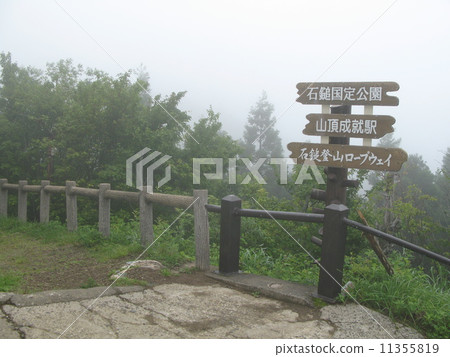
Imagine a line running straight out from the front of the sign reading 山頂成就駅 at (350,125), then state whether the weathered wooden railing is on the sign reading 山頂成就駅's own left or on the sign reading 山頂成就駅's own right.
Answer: on the sign reading 山頂成就駅's own right

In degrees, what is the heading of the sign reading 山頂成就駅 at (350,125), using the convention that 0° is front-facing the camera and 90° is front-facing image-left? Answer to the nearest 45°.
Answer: approximately 0°
